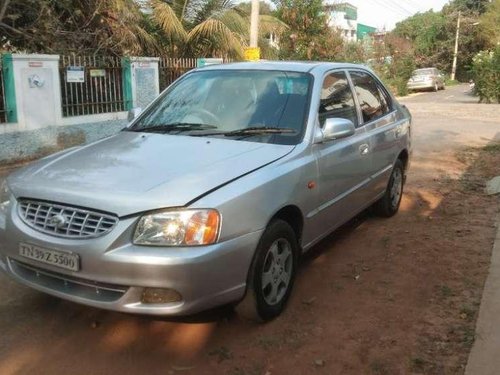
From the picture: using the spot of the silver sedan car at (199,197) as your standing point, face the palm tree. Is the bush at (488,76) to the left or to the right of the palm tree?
right

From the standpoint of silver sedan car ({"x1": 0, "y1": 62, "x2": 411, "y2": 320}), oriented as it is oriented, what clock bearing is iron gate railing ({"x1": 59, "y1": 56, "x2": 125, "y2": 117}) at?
The iron gate railing is roughly at 4 o'clock from the silver sedan car.

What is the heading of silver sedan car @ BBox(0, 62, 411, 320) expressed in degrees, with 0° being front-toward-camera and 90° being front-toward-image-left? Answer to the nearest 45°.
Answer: approximately 45°

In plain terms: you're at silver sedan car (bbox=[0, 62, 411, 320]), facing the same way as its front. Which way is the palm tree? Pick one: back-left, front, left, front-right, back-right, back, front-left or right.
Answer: back-right

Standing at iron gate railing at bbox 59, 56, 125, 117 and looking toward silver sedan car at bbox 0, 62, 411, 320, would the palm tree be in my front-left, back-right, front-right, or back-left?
back-left

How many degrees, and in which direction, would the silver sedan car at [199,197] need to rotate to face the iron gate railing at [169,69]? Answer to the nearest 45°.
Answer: approximately 135° to its right

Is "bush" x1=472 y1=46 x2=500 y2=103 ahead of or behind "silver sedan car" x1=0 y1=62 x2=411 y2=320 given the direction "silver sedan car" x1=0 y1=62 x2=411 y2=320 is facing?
behind

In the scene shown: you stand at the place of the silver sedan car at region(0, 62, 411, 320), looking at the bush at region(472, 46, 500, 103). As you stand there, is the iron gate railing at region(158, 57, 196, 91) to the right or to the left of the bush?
left
